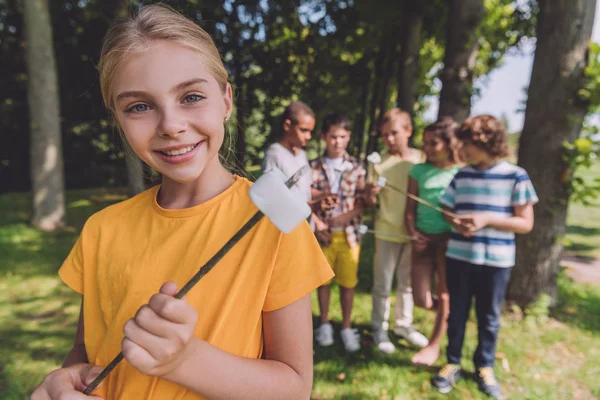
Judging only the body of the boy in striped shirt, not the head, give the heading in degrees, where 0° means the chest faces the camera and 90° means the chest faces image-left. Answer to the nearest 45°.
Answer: approximately 45°

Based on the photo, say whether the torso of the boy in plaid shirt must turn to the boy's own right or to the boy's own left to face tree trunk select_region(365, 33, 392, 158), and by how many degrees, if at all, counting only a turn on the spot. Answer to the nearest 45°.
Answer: approximately 180°

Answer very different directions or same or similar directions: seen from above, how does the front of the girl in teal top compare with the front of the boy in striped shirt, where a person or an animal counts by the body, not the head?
same or similar directions

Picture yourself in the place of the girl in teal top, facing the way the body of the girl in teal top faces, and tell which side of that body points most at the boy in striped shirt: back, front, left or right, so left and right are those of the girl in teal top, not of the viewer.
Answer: left

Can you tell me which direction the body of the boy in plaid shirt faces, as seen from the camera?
toward the camera

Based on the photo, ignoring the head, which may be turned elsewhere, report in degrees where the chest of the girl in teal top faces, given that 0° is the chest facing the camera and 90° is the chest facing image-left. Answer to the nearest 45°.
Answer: approximately 45°

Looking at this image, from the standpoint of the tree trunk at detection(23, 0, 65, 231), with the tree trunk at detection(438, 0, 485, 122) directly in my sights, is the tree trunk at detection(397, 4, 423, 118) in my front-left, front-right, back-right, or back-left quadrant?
front-left

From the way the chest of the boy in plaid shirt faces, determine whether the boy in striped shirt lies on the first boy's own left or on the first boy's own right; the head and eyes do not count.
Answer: on the first boy's own left

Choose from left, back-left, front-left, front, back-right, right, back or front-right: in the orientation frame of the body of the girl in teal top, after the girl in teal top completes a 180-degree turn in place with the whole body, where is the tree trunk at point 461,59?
front-left

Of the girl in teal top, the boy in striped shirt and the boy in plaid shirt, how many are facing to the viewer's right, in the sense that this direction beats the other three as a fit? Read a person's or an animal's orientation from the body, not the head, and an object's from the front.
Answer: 0

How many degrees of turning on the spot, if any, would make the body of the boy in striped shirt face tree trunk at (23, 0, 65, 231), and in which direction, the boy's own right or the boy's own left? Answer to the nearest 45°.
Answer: approximately 45° to the boy's own right

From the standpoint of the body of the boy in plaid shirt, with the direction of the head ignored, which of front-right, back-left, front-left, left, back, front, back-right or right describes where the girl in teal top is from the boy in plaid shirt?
left

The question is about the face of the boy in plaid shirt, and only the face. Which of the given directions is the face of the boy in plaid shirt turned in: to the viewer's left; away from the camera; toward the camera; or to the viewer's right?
toward the camera
